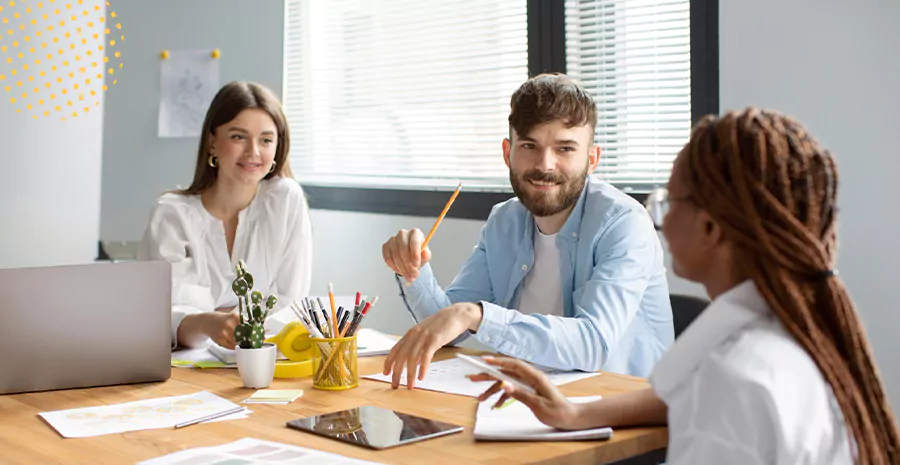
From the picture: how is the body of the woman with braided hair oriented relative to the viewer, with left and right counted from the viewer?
facing away from the viewer and to the left of the viewer

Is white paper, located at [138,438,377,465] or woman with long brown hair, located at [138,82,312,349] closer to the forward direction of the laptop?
the woman with long brown hair

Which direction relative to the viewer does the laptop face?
away from the camera

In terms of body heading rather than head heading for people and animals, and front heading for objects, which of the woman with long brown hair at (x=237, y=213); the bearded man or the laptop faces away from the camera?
the laptop

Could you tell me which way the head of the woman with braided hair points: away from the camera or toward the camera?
away from the camera

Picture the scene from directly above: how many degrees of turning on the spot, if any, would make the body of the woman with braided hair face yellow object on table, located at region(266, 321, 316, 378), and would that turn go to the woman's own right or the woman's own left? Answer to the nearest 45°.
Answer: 0° — they already face it

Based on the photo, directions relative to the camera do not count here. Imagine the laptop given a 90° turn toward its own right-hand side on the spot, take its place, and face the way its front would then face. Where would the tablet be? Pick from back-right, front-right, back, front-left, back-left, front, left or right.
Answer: front-right

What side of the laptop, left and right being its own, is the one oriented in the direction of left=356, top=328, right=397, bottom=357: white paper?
right

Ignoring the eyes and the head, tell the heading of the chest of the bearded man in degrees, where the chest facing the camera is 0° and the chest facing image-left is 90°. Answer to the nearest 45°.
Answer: approximately 45°
